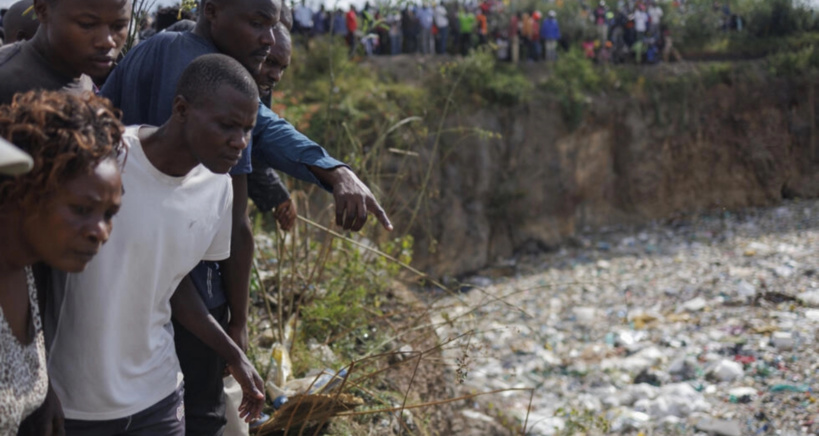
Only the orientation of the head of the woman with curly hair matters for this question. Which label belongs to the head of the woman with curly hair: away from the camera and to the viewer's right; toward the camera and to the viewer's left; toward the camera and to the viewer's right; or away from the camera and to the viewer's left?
toward the camera and to the viewer's right

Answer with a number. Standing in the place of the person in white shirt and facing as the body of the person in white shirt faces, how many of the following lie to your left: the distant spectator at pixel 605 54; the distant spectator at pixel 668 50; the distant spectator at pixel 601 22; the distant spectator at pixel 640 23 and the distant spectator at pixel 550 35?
5

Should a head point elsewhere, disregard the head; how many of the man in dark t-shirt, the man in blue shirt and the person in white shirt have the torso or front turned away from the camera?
0

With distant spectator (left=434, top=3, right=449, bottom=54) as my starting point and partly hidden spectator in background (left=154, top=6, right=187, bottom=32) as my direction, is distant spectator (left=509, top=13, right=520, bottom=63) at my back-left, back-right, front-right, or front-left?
back-left

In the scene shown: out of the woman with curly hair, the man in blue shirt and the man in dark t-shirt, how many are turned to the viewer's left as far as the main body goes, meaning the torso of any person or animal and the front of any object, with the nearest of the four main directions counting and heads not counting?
0

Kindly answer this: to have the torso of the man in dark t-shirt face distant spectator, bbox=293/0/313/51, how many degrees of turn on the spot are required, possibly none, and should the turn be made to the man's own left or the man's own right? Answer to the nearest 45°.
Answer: approximately 135° to the man's own left

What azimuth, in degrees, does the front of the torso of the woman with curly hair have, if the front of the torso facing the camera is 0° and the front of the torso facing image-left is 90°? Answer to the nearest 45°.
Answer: approximately 315°

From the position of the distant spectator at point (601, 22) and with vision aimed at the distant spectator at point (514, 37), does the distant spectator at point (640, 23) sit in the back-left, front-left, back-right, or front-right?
back-left

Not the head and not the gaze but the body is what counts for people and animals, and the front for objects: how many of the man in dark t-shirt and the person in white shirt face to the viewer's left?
0

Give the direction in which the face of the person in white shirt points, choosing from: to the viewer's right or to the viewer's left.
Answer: to the viewer's right

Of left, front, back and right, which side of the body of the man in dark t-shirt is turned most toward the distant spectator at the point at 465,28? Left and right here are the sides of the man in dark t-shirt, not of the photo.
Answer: left

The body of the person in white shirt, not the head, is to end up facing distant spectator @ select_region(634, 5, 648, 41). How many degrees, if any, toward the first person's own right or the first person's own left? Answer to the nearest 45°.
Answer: approximately 90° to the first person's own left

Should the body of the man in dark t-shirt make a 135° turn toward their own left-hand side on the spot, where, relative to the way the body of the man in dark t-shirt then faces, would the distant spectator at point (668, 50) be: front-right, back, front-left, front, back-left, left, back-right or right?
front-right

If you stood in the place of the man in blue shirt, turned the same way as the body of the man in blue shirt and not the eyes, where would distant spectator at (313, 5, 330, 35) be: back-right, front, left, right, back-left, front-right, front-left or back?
back-left

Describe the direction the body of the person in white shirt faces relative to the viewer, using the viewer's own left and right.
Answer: facing the viewer and to the right of the viewer

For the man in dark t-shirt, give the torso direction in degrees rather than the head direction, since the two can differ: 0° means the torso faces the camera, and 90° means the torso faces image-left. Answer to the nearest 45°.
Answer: approximately 315°

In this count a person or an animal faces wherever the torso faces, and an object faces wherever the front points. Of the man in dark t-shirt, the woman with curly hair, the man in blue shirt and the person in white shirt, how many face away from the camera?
0

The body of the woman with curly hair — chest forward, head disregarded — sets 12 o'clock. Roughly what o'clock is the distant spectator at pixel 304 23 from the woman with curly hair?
The distant spectator is roughly at 8 o'clock from the woman with curly hair.

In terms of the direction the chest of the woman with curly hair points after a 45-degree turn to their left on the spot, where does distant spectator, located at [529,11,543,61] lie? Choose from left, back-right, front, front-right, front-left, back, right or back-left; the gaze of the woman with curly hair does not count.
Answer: front-left
